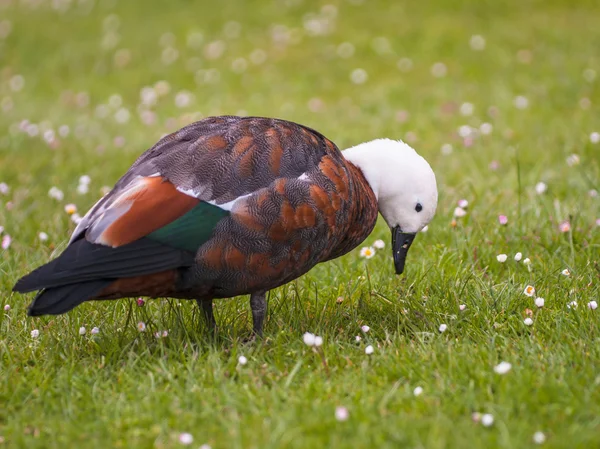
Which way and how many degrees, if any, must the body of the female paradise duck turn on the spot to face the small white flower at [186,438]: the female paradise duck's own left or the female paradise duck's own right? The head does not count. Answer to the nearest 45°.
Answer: approximately 90° to the female paradise duck's own right

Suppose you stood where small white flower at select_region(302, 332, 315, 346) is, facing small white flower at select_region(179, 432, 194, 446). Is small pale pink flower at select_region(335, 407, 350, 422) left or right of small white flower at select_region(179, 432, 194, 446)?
left

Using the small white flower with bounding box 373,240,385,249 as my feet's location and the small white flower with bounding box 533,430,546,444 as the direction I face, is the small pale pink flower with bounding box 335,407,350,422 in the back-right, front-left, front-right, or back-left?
front-right

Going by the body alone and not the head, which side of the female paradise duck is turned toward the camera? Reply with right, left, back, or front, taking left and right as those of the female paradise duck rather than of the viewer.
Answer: right

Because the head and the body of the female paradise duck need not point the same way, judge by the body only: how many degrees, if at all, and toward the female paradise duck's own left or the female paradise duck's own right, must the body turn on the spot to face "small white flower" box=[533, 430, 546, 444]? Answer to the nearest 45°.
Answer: approximately 45° to the female paradise duck's own right

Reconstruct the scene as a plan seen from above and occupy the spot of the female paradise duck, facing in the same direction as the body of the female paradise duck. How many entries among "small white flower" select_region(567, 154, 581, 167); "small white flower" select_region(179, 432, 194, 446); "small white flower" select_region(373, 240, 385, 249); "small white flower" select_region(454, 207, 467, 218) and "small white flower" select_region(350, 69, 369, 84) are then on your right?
1

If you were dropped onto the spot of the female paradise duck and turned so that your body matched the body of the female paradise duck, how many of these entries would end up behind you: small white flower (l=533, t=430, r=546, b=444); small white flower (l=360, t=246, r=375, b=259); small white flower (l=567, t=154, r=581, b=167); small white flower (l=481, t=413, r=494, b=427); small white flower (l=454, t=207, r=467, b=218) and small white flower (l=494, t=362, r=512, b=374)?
0

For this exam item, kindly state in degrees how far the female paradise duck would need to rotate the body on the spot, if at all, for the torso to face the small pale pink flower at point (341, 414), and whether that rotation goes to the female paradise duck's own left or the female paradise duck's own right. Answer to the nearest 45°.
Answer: approximately 90° to the female paradise duck's own right

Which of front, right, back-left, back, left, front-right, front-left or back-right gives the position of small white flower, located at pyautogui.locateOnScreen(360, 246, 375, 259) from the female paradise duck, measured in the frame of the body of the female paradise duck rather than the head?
front-left

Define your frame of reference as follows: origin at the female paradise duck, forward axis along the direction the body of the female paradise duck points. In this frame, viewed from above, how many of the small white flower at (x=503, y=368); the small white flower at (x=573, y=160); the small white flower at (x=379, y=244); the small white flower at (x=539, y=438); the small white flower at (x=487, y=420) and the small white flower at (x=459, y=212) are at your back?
0

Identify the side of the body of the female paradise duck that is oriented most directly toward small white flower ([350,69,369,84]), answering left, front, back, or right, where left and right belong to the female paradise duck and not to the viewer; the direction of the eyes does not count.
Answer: left
